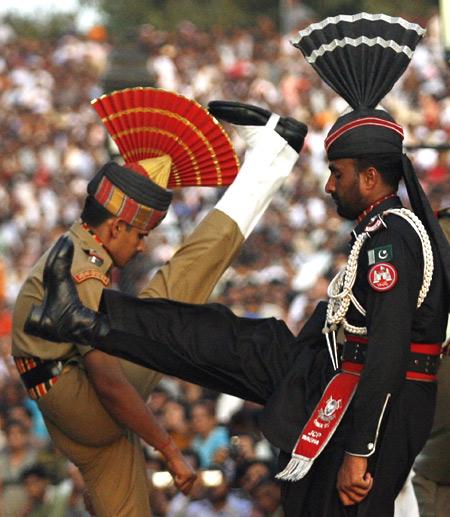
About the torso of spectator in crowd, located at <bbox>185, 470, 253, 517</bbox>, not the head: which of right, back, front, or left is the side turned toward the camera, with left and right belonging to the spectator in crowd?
front

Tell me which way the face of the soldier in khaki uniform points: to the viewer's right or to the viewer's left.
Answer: to the viewer's right

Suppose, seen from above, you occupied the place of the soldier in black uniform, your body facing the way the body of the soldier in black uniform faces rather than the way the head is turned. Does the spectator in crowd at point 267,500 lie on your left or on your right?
on your right

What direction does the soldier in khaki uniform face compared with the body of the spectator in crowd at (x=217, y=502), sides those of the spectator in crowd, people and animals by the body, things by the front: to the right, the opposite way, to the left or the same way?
to the left

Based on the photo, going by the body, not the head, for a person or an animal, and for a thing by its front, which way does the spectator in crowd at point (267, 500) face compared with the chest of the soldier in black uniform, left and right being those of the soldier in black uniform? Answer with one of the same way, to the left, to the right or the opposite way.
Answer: to the left

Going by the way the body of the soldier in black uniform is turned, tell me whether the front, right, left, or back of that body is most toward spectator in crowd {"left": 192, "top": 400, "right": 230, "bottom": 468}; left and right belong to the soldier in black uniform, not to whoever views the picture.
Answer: right

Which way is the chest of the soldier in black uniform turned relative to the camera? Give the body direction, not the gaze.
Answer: to the viewer's left

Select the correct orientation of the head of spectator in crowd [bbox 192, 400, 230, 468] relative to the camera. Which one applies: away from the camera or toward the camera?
toward the camera

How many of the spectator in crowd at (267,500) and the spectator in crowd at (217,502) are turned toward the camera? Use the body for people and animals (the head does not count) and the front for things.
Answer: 2

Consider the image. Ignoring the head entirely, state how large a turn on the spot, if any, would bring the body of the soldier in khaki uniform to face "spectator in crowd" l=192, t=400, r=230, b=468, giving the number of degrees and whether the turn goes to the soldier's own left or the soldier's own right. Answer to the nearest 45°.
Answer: approximately 90° to the soldier's own left

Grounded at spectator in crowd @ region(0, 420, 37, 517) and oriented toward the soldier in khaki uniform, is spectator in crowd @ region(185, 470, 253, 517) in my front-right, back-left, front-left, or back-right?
front-left

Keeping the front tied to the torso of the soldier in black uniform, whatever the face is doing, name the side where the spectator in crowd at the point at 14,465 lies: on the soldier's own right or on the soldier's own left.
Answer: on the soldier's own right

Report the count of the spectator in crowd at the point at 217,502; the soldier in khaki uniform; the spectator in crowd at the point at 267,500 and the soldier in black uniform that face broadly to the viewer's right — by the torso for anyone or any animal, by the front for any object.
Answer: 1

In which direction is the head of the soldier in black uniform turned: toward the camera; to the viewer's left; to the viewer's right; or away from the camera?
to the viewer's left

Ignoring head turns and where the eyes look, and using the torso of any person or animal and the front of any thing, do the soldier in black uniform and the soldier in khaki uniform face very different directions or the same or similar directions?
very different directions

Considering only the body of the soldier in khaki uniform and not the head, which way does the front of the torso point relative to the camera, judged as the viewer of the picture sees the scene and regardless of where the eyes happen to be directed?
to the viewer's right
